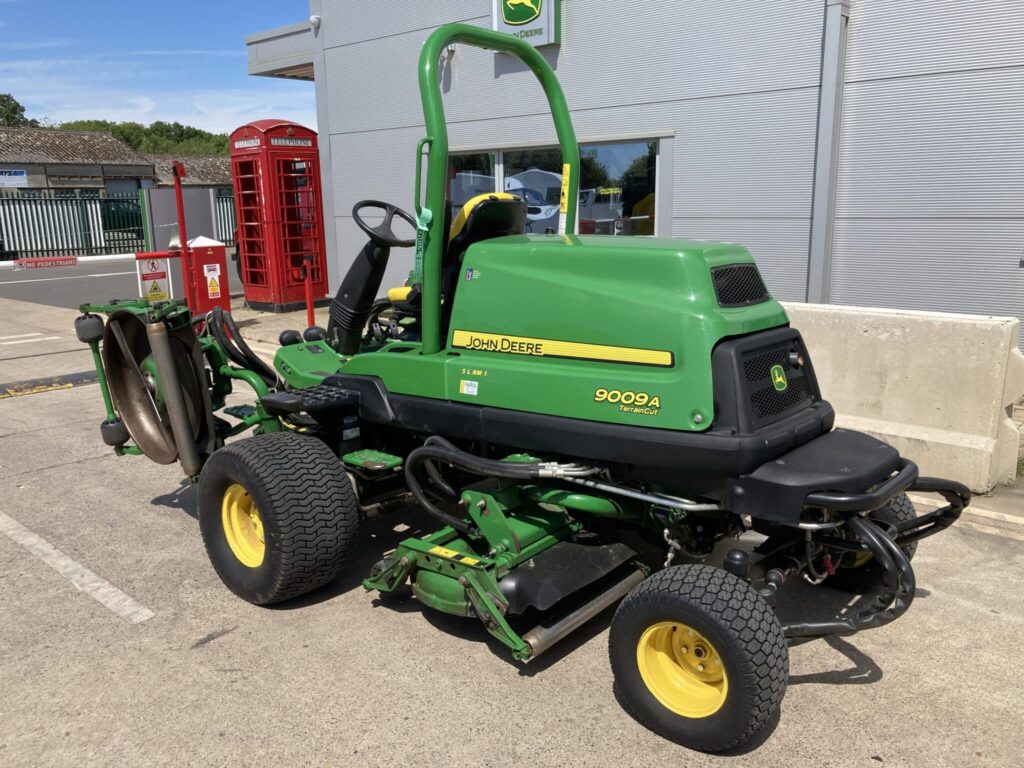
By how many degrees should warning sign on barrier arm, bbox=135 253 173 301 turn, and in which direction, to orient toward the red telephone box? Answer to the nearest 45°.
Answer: approximately 135° to its left

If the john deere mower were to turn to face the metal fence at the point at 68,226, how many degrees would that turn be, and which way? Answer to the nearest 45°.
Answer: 0° — it already faces it

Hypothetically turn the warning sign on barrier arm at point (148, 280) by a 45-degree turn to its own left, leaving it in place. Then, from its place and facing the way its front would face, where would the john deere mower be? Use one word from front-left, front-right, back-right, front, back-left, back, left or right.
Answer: front-right

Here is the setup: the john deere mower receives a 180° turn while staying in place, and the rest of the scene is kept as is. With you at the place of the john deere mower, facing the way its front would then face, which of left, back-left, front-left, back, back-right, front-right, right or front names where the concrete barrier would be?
left

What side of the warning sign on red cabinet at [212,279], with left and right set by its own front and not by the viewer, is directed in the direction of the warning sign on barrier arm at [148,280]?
right

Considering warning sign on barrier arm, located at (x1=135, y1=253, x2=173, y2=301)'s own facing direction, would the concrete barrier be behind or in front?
in front

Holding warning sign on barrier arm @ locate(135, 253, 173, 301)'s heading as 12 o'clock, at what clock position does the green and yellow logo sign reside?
The green and yellow logo sign is roughly at 10 o'clock from the warning sign on barrier arm.

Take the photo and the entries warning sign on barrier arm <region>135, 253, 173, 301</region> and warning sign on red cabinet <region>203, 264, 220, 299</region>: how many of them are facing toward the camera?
2

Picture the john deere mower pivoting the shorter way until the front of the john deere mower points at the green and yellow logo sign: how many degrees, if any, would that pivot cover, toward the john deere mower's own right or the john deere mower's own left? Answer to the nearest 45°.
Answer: approximately 45° to the john deere mower's own right

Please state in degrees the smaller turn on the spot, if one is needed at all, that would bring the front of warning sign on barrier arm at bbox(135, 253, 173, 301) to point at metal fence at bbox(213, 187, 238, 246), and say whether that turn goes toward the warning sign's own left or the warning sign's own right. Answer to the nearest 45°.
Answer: approximately 180°

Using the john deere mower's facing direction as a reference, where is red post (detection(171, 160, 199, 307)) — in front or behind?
in front

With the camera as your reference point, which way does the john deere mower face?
facing away from the viewer and to the left of the viewer

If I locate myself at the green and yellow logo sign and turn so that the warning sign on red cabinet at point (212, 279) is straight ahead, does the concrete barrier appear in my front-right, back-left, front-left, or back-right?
back-left

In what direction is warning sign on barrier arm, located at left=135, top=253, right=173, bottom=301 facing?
toward the camera

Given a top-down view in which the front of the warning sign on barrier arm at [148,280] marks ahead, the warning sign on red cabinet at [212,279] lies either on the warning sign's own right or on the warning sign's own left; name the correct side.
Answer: on the warning sign's own left
